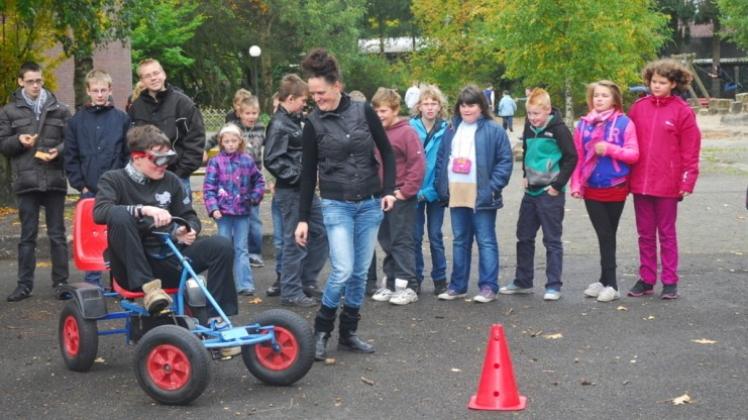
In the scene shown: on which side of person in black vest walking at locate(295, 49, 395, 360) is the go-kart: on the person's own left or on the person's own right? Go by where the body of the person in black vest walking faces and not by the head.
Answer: on the person's own right

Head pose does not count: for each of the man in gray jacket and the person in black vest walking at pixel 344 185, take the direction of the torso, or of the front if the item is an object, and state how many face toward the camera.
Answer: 2

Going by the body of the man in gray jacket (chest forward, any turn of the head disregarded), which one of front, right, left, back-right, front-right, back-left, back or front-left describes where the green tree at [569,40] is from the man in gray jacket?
back-left

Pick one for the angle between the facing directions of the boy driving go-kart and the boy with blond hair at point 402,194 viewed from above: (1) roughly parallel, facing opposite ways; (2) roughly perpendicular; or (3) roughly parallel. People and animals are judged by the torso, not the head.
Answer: roughly perpendicular

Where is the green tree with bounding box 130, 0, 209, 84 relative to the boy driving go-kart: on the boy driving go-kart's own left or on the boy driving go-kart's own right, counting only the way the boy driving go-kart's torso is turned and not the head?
on the boy driving go-kart's own left

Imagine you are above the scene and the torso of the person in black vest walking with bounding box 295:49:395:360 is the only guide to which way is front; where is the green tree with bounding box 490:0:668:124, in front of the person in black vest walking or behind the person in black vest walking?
behind

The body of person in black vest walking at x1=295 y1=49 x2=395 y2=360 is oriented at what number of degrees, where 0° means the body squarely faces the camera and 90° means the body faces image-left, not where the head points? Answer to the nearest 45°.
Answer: approximately 0°

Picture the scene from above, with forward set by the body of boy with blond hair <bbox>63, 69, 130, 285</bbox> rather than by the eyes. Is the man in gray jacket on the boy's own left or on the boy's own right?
on the boy's own right
